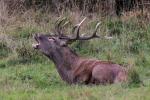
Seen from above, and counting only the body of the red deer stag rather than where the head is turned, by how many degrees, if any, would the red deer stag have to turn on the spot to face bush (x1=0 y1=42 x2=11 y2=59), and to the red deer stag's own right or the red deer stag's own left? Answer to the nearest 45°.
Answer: approximately 45° to the red deer stag's own right

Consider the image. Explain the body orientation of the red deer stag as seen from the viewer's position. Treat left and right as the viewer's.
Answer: facing to the left of the viewer
